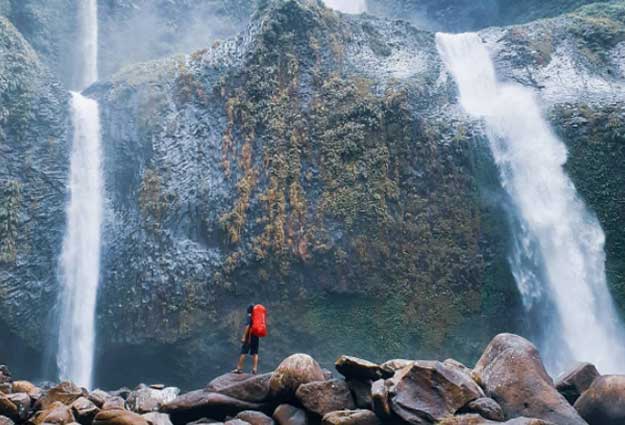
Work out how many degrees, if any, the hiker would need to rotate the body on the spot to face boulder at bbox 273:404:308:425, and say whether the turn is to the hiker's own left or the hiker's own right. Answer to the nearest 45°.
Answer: approximately 135° to the hiker's own left

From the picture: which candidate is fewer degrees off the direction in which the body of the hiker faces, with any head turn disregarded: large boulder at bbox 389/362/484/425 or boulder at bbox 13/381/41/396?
the boulder

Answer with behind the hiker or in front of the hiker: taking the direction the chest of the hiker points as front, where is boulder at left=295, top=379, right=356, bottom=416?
behind

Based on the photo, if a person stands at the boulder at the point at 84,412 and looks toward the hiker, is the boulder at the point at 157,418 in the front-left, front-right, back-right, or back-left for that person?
front-right

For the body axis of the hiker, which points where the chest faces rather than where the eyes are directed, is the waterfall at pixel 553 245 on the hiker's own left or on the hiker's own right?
on the hiker's own right

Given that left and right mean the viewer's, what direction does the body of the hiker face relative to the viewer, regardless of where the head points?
facing away from the viewer and to the left of the viewer

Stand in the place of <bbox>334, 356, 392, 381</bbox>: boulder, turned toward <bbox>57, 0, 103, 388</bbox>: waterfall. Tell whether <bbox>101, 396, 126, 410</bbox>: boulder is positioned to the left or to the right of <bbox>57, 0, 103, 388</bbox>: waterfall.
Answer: left
